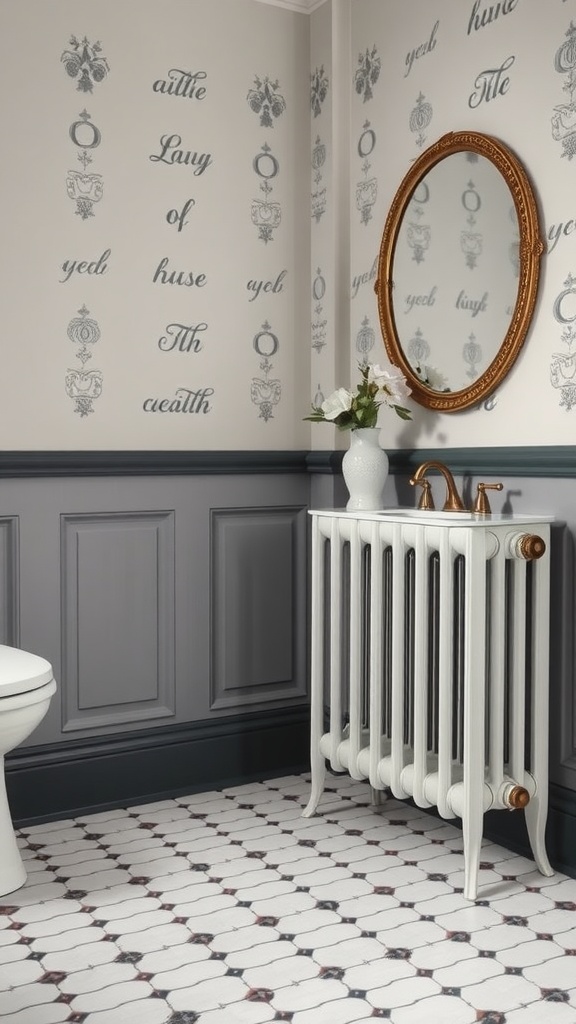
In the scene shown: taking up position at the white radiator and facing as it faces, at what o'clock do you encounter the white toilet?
The white toilet is roughly at 1 o'clock from the white radiator.

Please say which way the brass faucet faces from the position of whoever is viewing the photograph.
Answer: facing the viewer and to the left of the viewer
